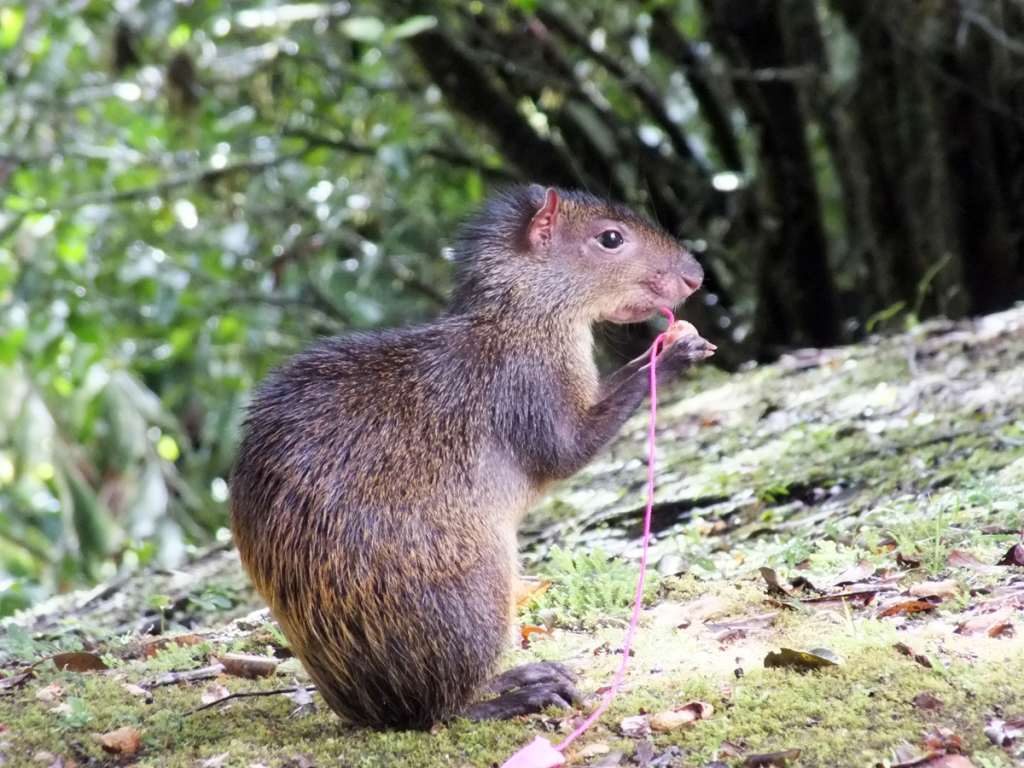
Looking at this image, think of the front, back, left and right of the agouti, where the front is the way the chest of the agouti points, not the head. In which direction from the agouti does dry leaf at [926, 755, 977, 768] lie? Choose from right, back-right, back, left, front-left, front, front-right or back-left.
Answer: front-right

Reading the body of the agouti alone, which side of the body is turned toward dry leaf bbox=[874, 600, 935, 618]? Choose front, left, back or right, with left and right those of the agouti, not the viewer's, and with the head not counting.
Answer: front

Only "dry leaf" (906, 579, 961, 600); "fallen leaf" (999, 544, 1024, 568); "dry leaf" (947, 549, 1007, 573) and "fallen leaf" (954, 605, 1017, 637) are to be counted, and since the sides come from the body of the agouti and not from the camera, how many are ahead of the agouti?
4

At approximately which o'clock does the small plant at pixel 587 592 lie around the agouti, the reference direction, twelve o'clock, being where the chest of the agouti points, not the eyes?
The small plant is roughly at 10 o'clock from the agouti.

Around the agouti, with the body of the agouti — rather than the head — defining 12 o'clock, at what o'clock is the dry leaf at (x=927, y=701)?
The dry leaf is roughly at 1 o'clock from the agouti.

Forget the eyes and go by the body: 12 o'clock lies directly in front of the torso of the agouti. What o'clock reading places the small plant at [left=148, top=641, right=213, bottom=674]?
The small plant is roughly at 7 o'clock from the agouti.

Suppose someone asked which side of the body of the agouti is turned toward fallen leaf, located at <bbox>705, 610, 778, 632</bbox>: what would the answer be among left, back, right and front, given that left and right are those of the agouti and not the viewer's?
front

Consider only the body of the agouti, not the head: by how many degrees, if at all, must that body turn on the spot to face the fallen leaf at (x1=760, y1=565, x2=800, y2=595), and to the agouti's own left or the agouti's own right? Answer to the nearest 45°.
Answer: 0° — it already faces it

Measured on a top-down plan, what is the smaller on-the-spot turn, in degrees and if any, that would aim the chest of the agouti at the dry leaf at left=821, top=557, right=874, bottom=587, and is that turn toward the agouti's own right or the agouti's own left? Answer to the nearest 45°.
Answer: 0° — it already faces it

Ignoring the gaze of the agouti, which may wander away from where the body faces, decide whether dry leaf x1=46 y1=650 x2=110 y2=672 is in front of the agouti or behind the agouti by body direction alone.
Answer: behind

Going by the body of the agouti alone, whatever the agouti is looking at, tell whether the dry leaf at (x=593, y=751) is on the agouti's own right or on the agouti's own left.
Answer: on the agouti's own right

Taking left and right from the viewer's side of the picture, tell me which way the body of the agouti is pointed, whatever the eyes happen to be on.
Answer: facing to the right of the viewer

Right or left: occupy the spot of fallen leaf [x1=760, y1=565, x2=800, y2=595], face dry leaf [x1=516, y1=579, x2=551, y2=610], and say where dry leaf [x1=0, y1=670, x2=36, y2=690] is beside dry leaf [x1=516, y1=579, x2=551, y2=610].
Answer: left

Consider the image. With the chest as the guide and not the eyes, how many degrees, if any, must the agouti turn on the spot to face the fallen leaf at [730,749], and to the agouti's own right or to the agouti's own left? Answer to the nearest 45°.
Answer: approximately 45° to the agouti's own right
